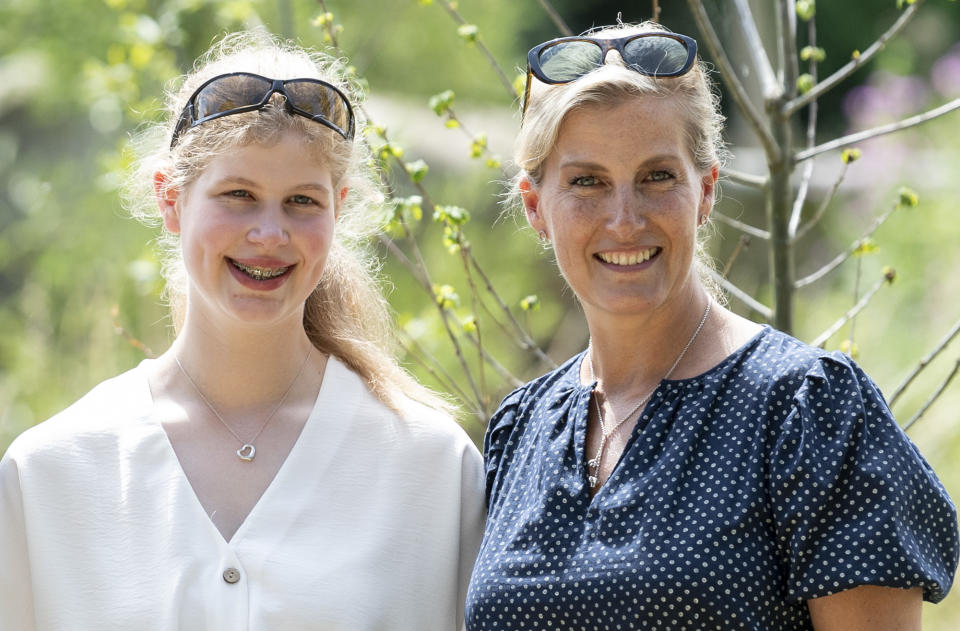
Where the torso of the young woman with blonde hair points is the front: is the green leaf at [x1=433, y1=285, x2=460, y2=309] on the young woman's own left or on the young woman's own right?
on the young woman's own left

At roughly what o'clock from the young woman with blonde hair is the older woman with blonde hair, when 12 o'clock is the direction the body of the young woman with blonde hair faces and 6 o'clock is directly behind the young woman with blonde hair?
The older woman with blonde hair is roughly at 10 o'clock from the young woman with blonde hair.

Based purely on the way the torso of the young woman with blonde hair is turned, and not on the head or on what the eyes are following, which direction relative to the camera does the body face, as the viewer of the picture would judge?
toward the camera

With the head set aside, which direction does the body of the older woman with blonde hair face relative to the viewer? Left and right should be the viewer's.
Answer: facing the viewer and to the left of the viewer

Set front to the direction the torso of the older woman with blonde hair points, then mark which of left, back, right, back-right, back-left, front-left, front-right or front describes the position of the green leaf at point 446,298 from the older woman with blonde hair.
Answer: right

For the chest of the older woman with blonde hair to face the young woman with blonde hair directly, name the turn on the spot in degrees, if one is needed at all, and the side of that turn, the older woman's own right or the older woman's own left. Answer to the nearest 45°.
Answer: approximately 45° to the older woman's own right

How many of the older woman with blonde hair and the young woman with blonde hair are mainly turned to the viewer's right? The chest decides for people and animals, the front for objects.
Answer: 0

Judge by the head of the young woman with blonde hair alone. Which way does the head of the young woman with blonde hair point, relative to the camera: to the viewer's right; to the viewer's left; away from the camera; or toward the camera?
toward the camera

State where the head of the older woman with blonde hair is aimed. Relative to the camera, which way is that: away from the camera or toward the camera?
toward the camera
